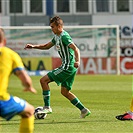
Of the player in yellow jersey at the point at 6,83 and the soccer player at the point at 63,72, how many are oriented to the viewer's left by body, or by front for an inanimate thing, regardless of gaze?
1

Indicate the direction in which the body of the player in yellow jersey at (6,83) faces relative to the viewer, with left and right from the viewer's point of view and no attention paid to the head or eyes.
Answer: facing away from the viewer and to the right of the viewer

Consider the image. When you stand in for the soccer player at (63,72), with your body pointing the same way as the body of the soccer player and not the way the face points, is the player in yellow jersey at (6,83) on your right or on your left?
on your left

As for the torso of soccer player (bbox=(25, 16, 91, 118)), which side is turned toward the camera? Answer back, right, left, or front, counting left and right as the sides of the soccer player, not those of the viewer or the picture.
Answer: left

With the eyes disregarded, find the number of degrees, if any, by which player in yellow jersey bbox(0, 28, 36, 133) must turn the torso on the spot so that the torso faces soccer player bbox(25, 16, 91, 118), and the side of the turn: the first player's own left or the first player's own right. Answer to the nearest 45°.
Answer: approximately 45° to the first player's own left
